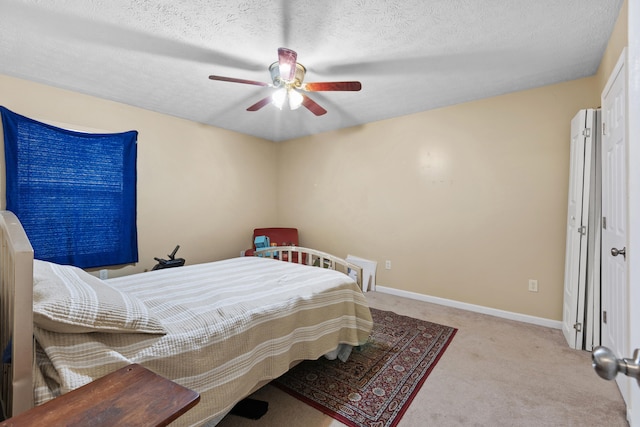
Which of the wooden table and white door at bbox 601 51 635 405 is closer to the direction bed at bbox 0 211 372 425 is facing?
the white door

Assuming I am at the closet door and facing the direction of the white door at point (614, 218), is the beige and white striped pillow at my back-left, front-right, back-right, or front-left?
front-right

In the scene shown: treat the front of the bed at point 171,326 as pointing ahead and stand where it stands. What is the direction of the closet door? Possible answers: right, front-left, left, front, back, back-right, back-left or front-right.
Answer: front-right

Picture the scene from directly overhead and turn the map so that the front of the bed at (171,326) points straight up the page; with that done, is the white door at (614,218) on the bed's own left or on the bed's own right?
on the bed's own right

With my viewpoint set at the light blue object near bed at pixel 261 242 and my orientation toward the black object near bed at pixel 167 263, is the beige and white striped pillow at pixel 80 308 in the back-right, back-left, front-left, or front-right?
front-left

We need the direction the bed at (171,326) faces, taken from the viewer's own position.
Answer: facing away from the viewer and to the right of the viewer

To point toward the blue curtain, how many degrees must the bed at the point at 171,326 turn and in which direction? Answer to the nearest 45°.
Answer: approximately 90° to its left

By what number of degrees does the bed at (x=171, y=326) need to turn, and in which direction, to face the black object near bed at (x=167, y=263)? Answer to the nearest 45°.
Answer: approximately 45° to its left

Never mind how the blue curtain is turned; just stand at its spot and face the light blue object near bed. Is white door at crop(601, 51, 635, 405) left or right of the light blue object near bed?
right

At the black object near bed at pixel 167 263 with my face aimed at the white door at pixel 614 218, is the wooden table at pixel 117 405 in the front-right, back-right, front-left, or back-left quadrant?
front-right

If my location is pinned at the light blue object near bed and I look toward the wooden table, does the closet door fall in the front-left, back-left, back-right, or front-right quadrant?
front-left
